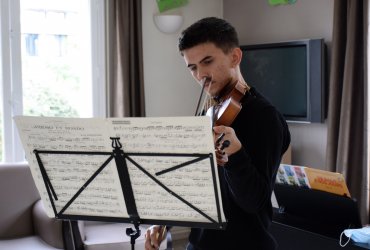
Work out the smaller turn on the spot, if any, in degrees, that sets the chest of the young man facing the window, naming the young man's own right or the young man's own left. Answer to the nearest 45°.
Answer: approximately 90° to the young man's own right

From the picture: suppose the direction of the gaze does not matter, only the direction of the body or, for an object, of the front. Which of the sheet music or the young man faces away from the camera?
the sheet music

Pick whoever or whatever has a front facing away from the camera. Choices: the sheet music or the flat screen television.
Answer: the sheet music

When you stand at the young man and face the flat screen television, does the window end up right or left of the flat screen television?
left

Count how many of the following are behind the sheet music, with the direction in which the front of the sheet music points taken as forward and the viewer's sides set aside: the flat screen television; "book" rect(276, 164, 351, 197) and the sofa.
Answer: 0

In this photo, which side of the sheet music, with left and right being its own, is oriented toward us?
back

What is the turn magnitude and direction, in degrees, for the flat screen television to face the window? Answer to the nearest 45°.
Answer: approximately 45° to its right

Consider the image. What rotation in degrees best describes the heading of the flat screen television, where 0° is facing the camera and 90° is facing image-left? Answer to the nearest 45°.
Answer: approximately 45°

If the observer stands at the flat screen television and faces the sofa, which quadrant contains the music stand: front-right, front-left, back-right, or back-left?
front-left

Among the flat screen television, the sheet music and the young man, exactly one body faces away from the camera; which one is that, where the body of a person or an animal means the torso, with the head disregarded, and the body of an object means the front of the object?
the sheet music

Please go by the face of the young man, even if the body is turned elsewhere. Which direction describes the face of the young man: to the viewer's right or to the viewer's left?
to the viewer's left

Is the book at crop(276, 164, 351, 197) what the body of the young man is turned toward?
no
